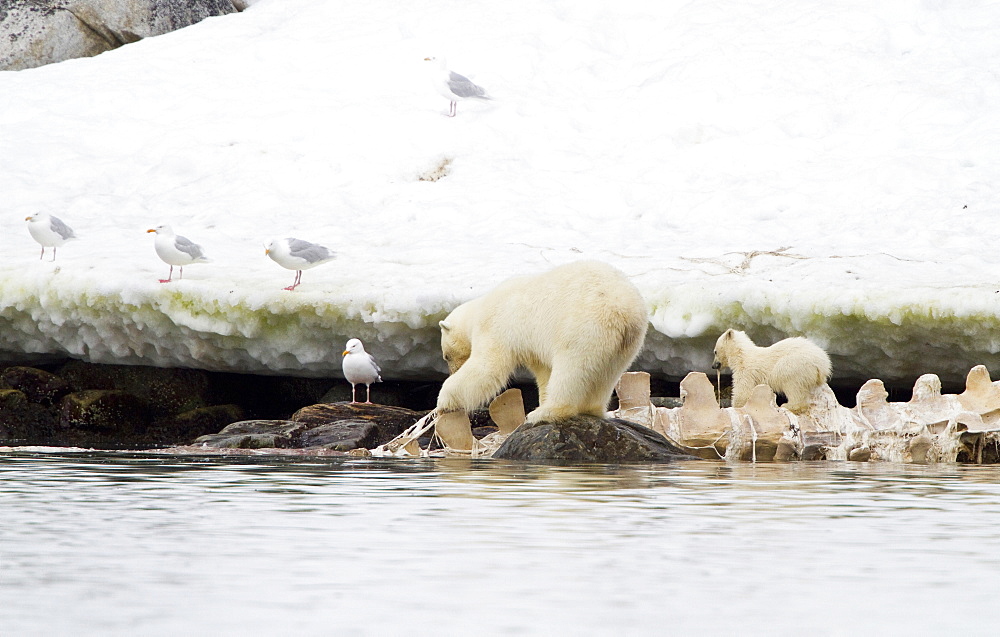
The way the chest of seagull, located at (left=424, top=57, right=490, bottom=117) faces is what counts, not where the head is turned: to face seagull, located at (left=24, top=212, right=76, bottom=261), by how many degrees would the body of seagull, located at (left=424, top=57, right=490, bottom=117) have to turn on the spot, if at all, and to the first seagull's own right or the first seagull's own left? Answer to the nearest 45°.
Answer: approximately 45° to the first seagull's own left

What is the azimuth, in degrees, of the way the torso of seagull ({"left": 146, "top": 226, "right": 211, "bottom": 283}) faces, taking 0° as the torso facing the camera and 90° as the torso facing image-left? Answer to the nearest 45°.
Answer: approximately 90°

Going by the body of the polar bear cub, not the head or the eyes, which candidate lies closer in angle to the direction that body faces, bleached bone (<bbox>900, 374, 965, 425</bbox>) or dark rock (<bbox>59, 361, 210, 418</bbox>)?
the dark rock

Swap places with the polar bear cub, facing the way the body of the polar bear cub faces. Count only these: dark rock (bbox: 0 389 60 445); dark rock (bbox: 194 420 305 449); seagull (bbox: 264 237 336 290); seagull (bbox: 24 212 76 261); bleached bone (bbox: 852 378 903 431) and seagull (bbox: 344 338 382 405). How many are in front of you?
5

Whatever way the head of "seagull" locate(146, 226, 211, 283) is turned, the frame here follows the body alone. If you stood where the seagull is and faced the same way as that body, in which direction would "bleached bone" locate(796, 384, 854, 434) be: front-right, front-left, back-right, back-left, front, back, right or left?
back-left

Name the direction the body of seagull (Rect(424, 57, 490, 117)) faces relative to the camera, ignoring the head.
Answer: to the viewer's left

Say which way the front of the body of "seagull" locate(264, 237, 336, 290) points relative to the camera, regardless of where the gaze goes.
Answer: to the viewer's left

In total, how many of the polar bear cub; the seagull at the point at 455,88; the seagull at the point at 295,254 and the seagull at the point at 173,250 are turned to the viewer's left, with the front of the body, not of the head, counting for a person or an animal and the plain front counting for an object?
4

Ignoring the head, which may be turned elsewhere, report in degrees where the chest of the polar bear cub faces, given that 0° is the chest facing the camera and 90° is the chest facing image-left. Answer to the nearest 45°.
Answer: approximately 90°

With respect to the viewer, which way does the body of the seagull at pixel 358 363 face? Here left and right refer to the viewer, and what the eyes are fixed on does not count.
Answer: facing the viewer and to the left of the viewer

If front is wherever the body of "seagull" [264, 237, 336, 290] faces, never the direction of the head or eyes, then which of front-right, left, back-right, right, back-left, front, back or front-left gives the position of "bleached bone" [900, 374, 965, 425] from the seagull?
back-left

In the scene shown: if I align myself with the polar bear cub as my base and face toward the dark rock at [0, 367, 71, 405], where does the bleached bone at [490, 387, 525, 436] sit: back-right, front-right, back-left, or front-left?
front-left

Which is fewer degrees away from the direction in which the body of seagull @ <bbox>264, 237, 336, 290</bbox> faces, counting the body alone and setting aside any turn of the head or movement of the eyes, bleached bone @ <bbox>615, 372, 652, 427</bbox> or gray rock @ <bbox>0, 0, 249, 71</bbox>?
the gray rock

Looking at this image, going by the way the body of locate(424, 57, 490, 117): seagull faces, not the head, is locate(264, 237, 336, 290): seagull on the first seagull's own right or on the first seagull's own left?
on the first seagull's own left

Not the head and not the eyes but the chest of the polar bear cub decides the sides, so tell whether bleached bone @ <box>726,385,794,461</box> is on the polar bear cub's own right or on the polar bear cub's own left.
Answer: on the polar bear cub's own left

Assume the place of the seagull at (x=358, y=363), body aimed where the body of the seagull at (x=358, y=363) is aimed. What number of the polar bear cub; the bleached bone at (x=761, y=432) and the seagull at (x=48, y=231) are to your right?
1
